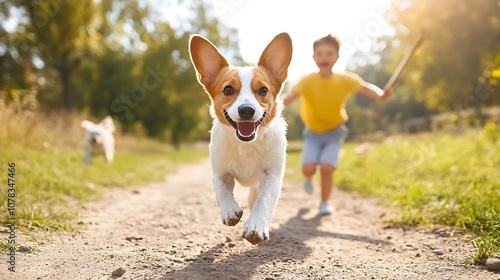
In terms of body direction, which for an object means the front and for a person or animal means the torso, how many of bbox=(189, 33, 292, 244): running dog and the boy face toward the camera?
2

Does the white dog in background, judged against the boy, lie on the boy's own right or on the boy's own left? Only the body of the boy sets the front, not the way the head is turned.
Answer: on the boy's own right

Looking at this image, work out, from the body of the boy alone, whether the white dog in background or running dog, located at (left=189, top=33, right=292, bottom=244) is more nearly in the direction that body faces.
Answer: the running dog

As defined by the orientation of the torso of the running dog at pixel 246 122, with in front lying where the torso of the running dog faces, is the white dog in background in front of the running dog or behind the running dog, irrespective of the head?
behind
